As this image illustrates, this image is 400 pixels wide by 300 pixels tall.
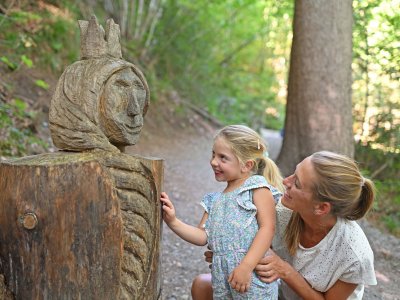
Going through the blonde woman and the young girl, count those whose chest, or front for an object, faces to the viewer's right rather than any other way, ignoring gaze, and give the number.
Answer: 0

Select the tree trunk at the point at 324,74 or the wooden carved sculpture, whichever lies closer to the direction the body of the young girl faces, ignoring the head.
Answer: the wooden carved sculpture

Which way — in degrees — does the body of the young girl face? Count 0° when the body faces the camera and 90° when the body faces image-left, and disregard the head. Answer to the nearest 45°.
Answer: approximately 45°

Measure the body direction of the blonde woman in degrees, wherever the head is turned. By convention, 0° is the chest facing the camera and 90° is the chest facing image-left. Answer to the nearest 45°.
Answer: approximately 45°

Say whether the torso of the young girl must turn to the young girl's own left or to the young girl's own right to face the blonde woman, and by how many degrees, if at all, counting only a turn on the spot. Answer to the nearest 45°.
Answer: approximately 135° to the young girl's own left

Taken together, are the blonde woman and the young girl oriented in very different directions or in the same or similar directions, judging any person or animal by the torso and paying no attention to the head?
same or similar directions

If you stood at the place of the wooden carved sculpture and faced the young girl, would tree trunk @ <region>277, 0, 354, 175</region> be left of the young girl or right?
left

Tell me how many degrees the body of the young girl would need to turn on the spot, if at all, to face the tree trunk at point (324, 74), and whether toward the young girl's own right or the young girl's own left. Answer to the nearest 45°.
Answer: approximately 135° to the young girl's own right

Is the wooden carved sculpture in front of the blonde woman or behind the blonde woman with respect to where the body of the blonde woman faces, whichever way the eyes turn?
in front

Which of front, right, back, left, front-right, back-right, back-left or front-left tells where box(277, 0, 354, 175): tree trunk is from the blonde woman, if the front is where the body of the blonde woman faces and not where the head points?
back-right

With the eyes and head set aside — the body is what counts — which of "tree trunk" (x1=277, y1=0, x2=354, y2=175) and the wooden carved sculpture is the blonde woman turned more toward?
the wooden carved sculpture

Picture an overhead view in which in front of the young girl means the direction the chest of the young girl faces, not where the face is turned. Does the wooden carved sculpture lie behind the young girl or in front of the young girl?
in front

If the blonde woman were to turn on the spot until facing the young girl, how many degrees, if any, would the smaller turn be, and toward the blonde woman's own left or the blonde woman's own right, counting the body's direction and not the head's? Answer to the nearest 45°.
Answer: approximately 45° to the blonde woman's own right
